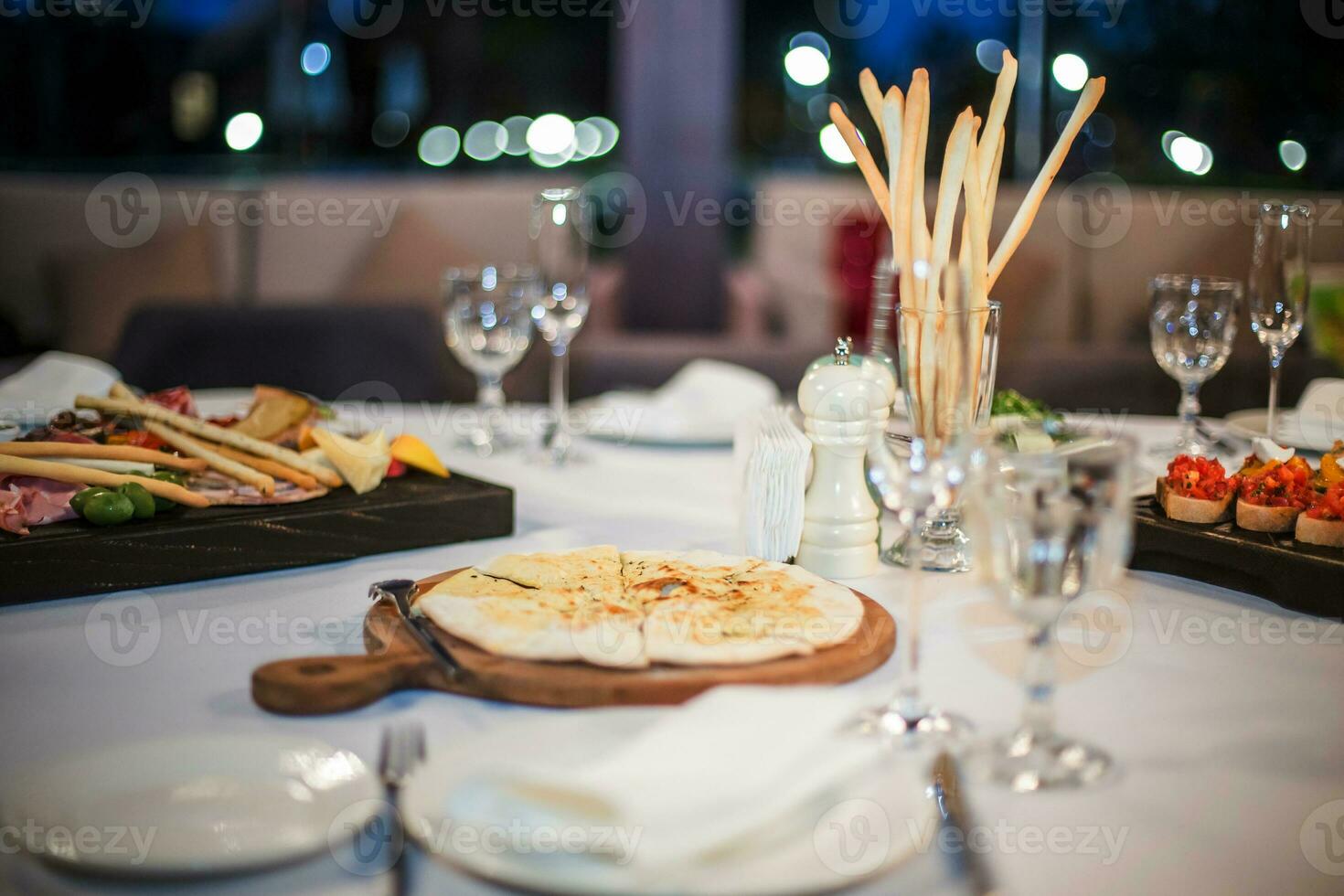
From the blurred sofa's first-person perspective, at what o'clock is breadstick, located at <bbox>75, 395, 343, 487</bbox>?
The breadstick is roughly at 12 o'clock from the blurred sofa.

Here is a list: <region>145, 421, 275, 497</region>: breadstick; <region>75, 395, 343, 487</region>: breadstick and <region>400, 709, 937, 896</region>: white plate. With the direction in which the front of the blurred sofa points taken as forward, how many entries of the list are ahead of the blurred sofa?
3

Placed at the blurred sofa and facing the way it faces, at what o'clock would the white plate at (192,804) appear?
The white plate is roughly at 12 o'clock from the blurred sofa.

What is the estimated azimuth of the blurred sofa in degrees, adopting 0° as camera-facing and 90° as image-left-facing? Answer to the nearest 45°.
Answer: approximately 0°

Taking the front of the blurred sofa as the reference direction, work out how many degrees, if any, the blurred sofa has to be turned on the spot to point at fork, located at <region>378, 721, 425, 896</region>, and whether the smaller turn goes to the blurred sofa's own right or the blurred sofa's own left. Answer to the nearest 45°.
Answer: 0° — it already faces it
